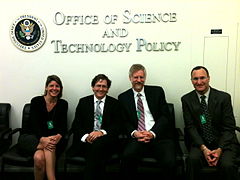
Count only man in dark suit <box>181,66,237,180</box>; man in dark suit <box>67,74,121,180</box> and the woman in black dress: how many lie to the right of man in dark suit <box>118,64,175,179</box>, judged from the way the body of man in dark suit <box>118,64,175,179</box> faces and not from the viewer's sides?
2

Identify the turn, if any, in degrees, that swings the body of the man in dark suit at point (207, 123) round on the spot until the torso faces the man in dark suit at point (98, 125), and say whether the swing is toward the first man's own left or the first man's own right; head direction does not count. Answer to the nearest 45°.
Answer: approximately 90° to the first man's own right

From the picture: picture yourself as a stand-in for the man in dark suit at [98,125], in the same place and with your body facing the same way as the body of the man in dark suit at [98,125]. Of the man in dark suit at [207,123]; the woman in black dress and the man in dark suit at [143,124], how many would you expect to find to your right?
1

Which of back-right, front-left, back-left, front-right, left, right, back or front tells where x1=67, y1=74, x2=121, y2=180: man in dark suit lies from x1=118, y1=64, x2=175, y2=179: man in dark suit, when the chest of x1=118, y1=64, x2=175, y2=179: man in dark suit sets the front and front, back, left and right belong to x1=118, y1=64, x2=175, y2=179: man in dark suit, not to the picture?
right

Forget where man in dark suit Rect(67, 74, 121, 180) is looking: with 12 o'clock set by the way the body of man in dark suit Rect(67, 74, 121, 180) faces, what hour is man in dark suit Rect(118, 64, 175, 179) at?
man in dark suit Rect(118, 64, 175, 179) is roughly at 9 o'clock from man in dark suit Rect(67, 74, 121, 180).

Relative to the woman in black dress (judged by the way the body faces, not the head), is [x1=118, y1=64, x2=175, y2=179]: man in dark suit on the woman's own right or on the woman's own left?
on the woman's own left

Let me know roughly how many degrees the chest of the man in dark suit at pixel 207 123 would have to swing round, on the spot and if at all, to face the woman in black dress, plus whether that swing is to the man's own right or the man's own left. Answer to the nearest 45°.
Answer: approximately 90° to the man's own right

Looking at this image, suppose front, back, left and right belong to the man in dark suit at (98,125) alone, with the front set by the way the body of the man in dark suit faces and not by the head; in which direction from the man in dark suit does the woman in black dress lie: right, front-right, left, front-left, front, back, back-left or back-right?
right

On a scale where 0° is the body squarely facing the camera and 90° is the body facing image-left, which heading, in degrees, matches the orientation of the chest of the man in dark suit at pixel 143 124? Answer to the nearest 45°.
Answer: approximately 0°
